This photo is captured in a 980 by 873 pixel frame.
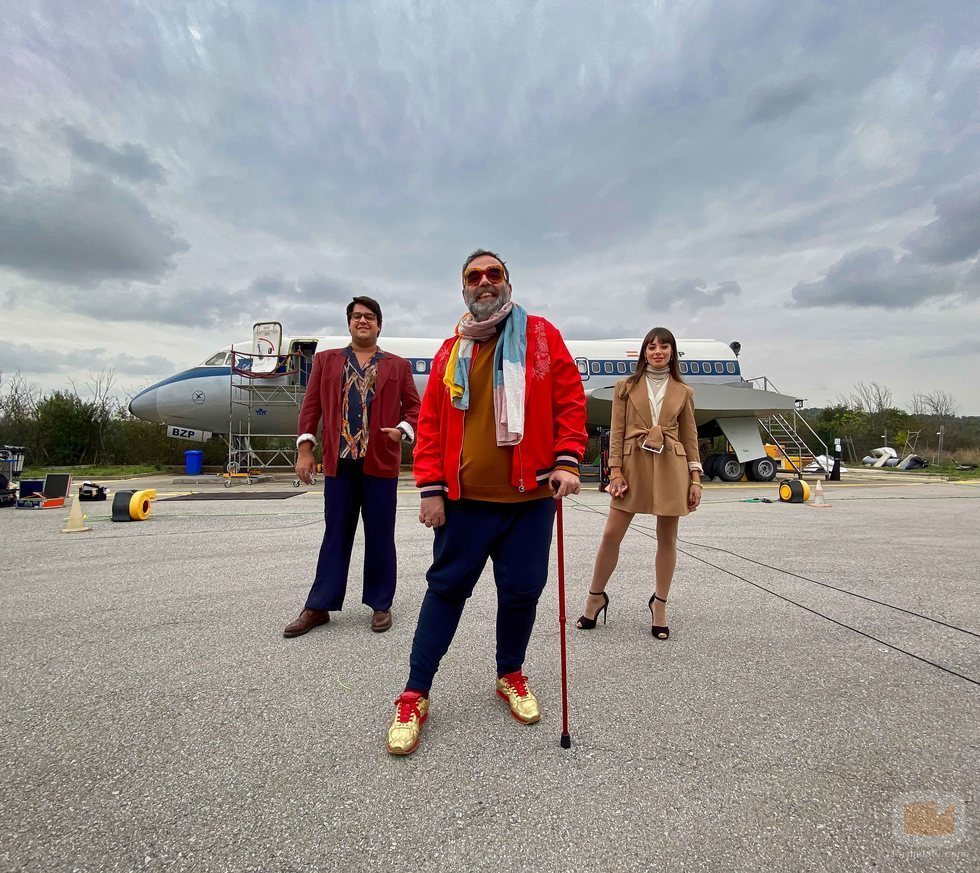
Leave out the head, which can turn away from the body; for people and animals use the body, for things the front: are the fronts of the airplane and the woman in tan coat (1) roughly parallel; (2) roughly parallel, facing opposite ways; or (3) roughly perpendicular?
roughly perpendicular

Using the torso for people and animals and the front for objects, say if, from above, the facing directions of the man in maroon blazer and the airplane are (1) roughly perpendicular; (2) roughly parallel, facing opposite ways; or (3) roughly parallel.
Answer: roughly perpendicular

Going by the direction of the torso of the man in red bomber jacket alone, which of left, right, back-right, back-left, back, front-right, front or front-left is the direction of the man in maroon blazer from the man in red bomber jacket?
back-right

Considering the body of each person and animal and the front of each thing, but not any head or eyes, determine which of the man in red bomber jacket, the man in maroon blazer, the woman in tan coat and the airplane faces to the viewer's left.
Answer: the airplane

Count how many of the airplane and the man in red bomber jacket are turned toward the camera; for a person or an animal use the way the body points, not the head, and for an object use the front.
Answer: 1

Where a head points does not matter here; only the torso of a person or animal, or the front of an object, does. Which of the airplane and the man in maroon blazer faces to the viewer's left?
the airplane

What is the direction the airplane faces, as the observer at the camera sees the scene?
facing to the left of the viewer

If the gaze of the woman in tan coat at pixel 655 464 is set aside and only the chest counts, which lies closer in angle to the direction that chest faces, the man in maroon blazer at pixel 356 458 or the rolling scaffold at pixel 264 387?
the man in maroon blazer

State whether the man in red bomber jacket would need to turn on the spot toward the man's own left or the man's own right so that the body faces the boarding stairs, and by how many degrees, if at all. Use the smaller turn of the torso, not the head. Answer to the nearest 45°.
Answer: approximately 135° to the man's own left

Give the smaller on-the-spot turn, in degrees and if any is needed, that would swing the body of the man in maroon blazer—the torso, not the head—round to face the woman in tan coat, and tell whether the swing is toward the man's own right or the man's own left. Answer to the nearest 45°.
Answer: approximately 90° to the man's own left
